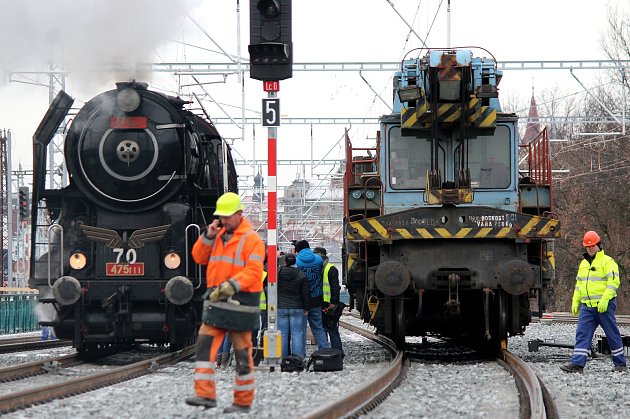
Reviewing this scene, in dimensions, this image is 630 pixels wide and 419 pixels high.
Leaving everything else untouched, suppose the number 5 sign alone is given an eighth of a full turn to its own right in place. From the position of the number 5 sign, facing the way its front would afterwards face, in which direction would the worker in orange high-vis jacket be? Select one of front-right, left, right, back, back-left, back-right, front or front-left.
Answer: front-left

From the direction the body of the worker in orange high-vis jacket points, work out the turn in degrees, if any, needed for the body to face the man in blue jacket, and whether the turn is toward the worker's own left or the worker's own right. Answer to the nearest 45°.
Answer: approximately 135° to the worker's own right

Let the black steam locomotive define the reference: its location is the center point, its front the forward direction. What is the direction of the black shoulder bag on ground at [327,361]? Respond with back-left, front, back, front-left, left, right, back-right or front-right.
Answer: front-left

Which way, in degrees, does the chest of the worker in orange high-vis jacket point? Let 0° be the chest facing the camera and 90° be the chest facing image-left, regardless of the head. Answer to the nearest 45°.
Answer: approximately 45°

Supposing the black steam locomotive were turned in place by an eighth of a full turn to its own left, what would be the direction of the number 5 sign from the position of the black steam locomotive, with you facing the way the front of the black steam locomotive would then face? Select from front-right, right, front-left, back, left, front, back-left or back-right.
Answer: front

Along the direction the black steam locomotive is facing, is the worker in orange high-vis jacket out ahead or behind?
ahead

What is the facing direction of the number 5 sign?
toward the camera

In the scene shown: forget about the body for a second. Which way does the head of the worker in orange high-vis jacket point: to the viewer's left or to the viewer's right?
to the viewer's left

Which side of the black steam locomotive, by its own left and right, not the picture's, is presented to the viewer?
front

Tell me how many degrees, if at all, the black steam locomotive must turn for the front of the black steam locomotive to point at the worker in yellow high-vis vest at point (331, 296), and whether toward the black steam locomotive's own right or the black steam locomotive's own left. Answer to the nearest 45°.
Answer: approximately 90° to the black steam locomotive's own left
